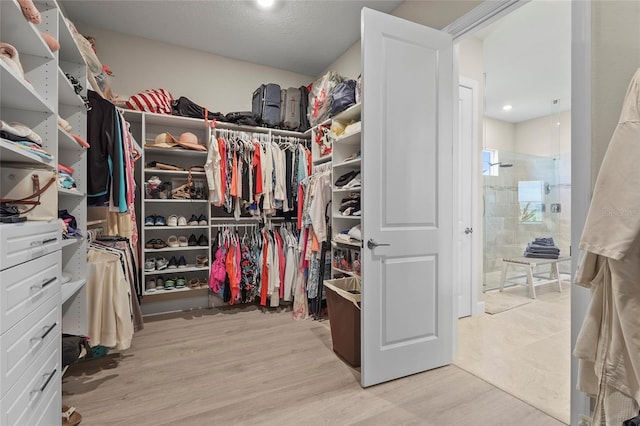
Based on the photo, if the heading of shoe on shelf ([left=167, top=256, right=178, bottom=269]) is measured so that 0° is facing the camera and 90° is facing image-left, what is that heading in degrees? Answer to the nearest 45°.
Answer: approximately 0°

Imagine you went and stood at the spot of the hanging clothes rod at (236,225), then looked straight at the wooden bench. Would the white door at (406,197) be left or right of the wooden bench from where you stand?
right

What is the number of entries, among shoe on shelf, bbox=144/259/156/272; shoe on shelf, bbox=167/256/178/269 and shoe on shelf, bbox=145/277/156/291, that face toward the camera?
3
